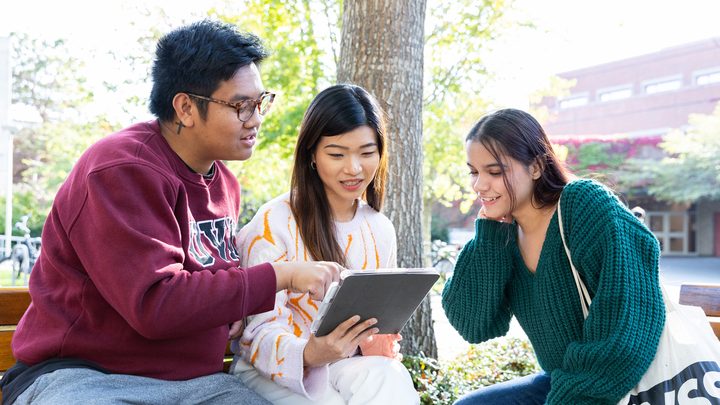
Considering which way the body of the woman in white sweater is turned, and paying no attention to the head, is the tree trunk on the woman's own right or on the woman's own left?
on the woman's own left

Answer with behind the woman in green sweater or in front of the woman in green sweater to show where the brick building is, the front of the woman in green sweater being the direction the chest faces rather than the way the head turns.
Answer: behind

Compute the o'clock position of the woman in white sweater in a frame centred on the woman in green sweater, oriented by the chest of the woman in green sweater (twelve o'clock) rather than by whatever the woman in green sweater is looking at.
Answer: The woman in white sweater is roughly at 1 o'clock from the woman in green sweater.

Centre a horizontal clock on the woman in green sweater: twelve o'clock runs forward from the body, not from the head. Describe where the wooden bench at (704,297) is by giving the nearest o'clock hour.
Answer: The wooden bench is roughly at 6 o'clock from the woman in green sweater.

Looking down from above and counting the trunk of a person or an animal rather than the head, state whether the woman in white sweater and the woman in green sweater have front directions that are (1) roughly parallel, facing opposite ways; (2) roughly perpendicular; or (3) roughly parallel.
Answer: roughly perpendicular

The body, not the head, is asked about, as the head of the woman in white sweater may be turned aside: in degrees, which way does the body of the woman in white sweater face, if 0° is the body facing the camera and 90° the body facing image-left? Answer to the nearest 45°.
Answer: approximately 315°

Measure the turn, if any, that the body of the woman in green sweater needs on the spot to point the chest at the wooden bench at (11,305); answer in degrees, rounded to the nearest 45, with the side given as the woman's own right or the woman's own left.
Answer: approximately 45° to the woman's own right

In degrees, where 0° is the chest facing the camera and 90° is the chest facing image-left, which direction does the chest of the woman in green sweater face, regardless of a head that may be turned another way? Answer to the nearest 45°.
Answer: approximately 45°

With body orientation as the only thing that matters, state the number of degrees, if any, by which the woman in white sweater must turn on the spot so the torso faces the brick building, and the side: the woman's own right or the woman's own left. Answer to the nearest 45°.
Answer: approximately 90° to the woman's own left
